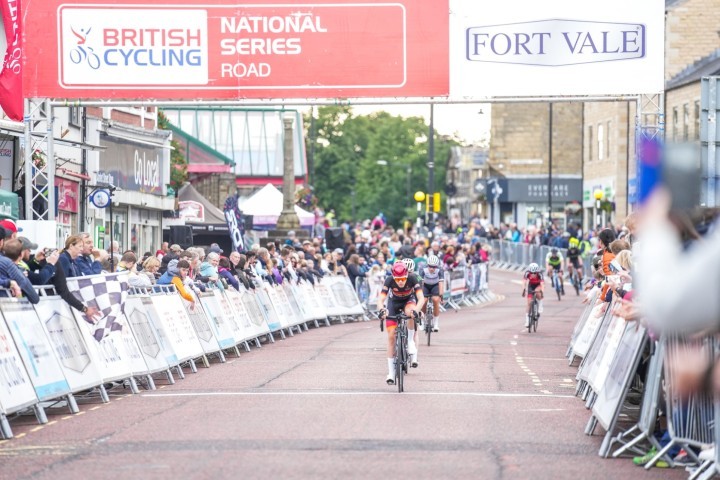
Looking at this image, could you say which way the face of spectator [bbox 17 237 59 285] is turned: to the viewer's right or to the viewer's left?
to the viewer's right

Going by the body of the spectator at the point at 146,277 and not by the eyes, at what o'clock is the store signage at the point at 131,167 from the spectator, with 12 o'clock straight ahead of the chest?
The store signage is roughly at 9 o'clock from the spectator.

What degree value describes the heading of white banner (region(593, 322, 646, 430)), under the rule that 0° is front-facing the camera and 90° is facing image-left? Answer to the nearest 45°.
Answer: approximately 45°

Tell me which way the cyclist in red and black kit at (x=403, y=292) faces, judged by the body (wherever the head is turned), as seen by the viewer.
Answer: toward the camera

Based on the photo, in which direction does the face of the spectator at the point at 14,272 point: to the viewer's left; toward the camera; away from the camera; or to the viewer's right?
to the viewer's right

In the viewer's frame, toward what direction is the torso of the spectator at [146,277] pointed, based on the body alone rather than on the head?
to the viewer's right

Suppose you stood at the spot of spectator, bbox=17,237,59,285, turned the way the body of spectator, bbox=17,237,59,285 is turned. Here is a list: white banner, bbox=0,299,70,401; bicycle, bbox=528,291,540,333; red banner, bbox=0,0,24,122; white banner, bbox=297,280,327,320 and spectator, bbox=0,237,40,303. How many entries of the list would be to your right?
2

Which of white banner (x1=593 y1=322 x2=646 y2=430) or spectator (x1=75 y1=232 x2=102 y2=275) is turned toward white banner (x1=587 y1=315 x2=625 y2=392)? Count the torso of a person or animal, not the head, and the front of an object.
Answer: the spectator

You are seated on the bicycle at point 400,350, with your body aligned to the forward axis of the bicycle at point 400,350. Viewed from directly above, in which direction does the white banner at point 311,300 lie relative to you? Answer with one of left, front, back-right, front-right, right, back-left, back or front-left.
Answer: back

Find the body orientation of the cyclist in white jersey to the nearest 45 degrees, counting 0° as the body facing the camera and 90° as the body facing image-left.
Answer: approximately 0°

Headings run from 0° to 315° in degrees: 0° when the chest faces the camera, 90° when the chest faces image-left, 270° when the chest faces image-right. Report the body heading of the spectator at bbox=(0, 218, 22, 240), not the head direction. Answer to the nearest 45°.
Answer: approximately 270°

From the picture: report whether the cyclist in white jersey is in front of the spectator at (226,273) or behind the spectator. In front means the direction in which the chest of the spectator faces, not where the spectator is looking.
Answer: in front

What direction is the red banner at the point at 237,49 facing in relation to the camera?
toward the camera
